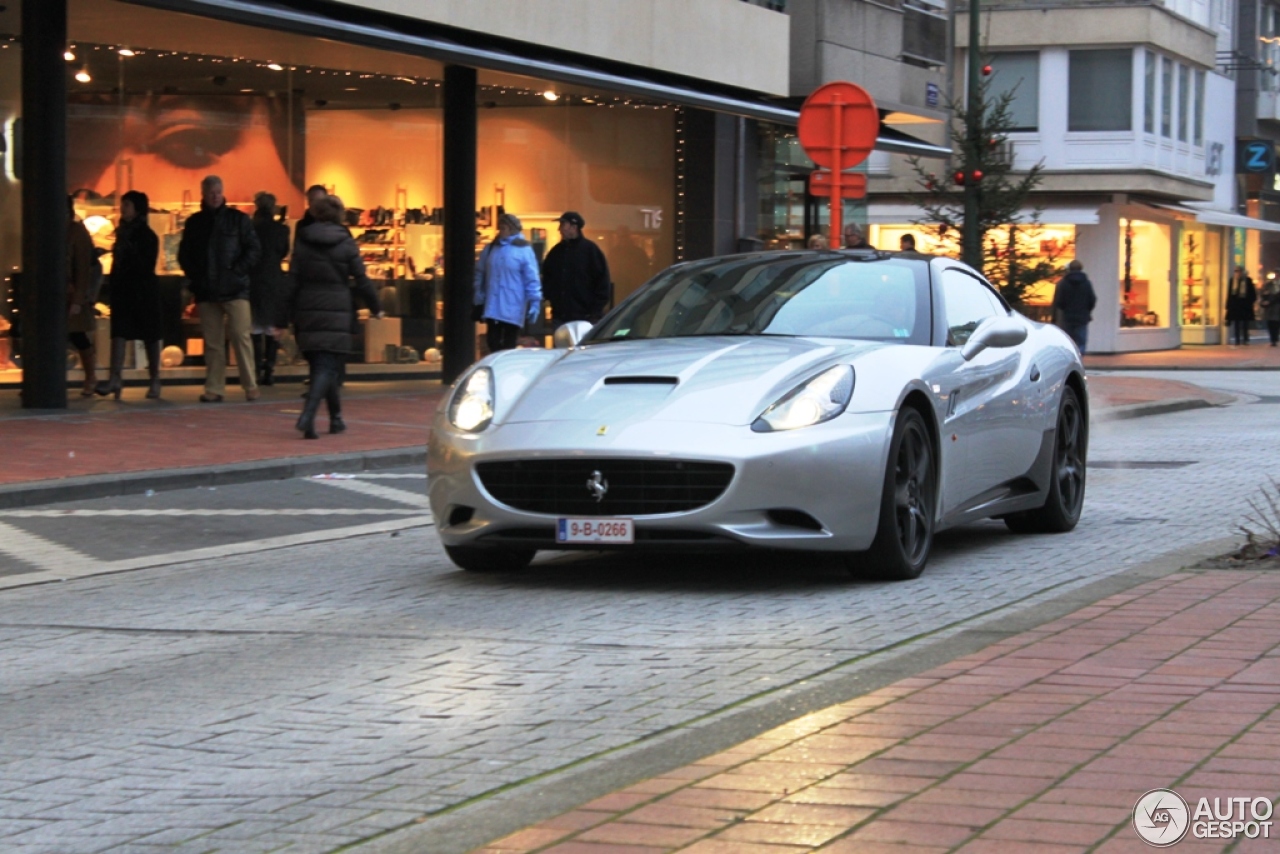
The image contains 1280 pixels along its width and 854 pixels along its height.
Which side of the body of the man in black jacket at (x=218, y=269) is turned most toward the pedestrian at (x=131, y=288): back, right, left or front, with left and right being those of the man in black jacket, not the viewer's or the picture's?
right

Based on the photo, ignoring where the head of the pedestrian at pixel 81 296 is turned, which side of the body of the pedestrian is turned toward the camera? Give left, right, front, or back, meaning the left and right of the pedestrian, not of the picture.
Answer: left

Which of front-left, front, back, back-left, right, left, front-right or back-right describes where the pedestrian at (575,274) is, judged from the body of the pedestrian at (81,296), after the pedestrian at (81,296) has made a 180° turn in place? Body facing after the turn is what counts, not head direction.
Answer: front

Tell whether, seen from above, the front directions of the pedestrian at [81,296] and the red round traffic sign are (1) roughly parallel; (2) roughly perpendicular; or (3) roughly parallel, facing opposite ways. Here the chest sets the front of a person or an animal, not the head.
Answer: roughly perpendicular

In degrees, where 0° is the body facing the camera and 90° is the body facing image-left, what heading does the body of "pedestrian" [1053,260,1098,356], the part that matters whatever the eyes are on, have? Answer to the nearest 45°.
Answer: approximately 180°

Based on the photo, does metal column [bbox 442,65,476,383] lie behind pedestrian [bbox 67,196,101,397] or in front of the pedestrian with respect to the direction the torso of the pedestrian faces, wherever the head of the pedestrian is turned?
behind

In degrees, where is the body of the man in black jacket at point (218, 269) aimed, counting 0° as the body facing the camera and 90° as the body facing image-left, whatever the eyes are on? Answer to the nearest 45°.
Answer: approximately 0°

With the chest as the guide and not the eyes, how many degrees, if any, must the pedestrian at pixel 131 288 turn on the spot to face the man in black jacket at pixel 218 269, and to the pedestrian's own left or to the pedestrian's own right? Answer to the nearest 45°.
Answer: approximately 135° to the pedestrian's own left
